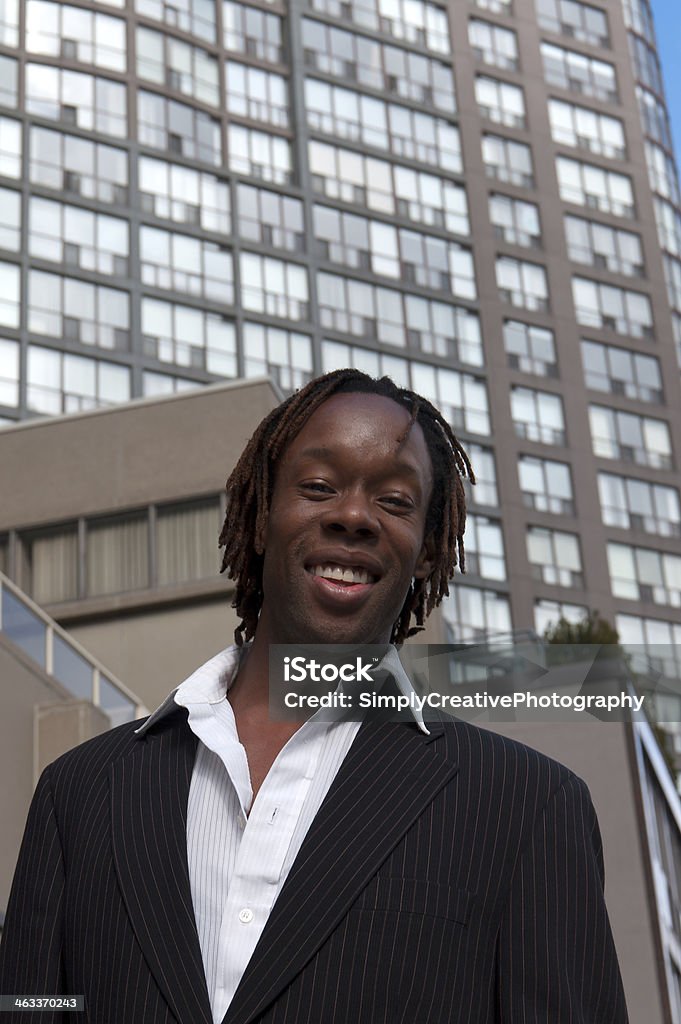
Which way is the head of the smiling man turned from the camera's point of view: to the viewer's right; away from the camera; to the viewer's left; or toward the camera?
toward the camera

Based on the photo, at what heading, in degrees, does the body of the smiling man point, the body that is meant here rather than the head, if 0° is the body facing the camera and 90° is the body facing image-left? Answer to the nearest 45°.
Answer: approximately 0°
